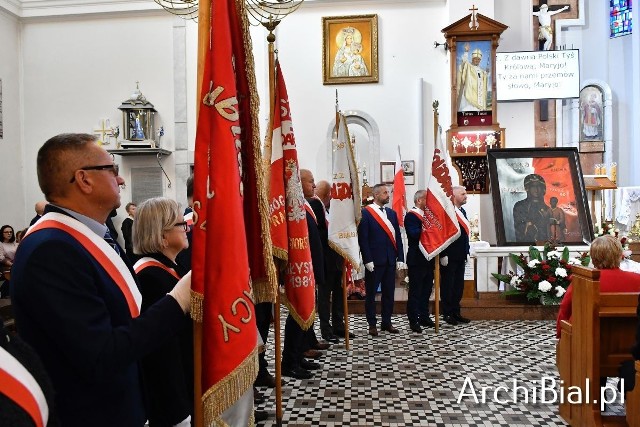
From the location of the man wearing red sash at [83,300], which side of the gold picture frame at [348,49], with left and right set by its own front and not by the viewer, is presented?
front

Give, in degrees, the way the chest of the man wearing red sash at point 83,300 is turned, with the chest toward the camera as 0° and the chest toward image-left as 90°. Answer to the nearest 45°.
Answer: approximately 270°

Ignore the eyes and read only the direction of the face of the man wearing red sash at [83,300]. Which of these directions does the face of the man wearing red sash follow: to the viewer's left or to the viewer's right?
to the viewer's right

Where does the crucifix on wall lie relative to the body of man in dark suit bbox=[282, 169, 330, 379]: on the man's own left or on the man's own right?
on the man's own left

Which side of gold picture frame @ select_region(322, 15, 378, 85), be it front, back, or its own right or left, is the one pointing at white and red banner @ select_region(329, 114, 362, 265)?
front

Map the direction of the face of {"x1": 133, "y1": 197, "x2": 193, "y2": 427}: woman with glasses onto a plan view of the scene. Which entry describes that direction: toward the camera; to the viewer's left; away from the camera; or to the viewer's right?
to the viewer's right

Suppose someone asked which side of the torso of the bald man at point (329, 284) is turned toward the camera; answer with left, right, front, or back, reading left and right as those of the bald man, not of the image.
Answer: right

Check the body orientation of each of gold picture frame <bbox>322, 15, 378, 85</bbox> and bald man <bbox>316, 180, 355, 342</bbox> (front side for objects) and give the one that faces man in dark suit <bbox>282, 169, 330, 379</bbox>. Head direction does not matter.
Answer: the gold picture frame

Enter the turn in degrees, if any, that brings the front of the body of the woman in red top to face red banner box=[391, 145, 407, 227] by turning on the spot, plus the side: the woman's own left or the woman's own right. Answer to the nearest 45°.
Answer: approximately 45° to the woman's own left

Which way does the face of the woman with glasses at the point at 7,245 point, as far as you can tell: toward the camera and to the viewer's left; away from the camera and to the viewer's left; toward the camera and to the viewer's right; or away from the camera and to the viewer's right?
toward the camera and to the viewer's right

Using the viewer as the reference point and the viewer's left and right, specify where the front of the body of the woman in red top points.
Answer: facing away from the viewer
